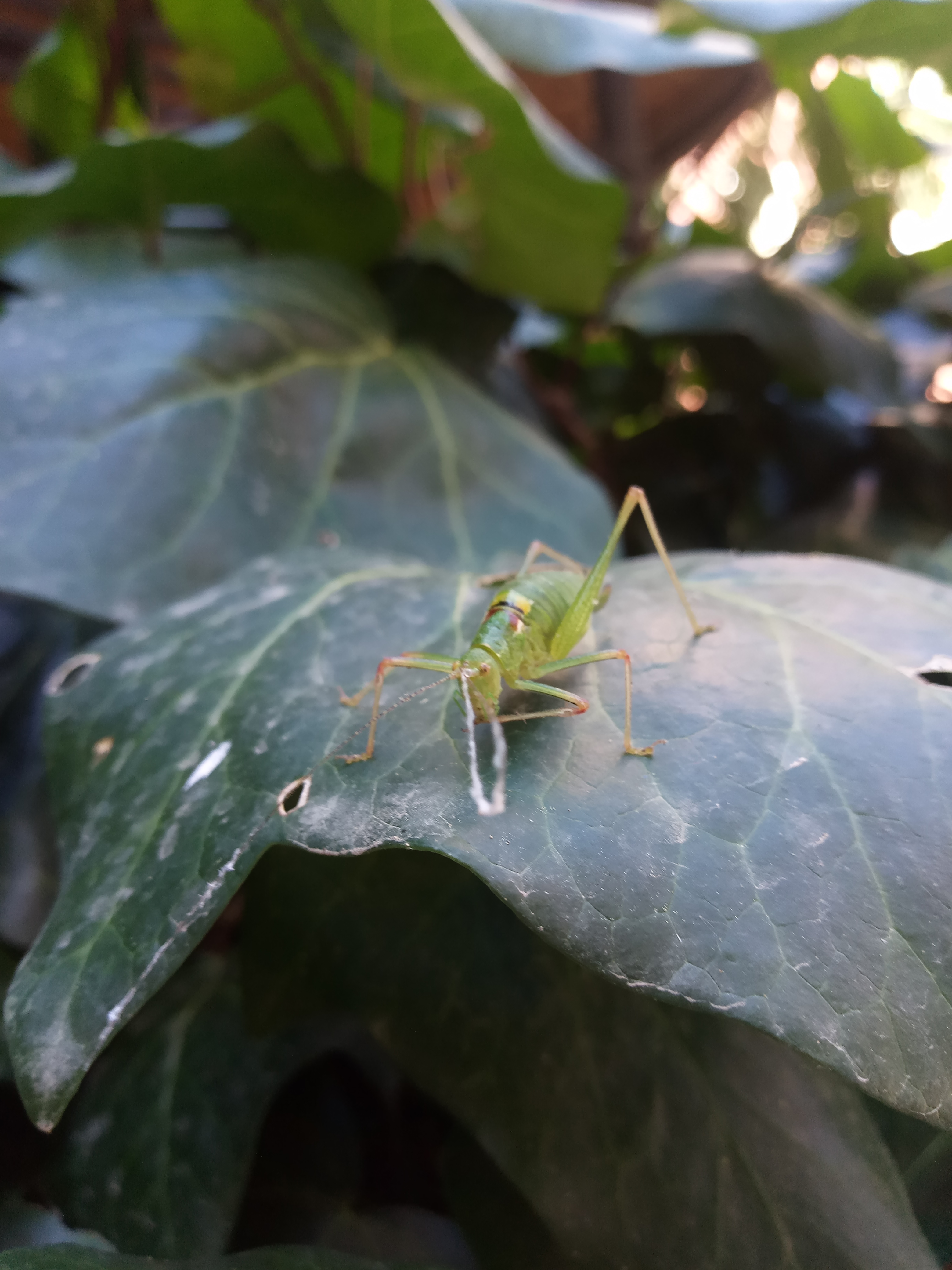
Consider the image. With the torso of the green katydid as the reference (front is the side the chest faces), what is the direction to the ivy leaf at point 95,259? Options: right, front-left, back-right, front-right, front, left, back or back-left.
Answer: right

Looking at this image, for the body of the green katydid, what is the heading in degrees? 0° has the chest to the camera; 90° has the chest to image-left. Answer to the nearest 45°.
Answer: approximately 45°

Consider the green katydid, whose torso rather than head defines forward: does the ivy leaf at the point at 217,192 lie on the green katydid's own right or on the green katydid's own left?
on the green katydid's own right

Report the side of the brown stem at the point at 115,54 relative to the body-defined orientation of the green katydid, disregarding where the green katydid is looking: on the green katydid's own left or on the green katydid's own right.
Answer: on the green katydid's own right
